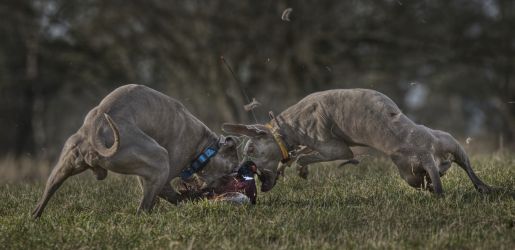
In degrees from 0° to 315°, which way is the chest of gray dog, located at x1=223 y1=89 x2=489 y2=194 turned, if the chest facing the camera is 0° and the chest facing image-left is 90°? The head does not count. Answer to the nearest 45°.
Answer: approximately 90°

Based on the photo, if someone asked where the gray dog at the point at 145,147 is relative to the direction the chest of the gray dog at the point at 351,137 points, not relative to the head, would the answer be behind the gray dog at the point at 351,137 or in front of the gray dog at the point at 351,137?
in front
